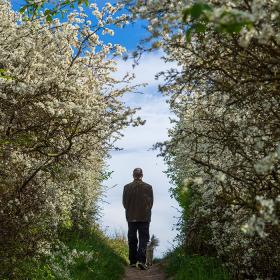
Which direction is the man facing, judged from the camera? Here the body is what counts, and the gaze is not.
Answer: away from the camera

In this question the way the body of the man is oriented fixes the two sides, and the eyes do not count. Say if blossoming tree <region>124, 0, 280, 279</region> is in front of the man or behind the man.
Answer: behind

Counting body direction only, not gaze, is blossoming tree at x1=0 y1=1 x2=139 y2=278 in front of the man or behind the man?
behind
